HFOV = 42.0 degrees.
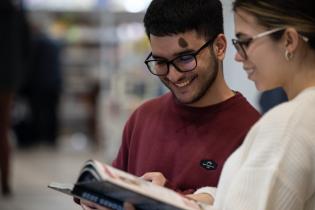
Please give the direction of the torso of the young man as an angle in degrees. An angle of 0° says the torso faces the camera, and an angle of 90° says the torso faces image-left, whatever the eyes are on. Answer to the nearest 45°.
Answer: approximately 45°

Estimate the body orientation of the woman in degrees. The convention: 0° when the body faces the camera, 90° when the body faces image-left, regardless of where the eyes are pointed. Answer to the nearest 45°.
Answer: approximately 90°

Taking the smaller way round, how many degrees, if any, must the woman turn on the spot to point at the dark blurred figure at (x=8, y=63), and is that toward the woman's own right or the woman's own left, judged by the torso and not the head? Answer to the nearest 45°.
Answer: approximately 45° to the woman's own right

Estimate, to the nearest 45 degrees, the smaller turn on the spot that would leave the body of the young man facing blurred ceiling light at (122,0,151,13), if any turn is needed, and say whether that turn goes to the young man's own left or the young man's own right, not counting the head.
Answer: approximately 135° to the young man's own right

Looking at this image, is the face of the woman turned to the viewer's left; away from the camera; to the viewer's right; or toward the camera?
to the viewer's left

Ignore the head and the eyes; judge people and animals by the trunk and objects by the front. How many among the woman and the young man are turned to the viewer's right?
0

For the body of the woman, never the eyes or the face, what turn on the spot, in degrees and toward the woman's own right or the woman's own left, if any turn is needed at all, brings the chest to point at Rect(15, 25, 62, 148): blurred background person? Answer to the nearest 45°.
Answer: approximately 45° to the woman's own right
